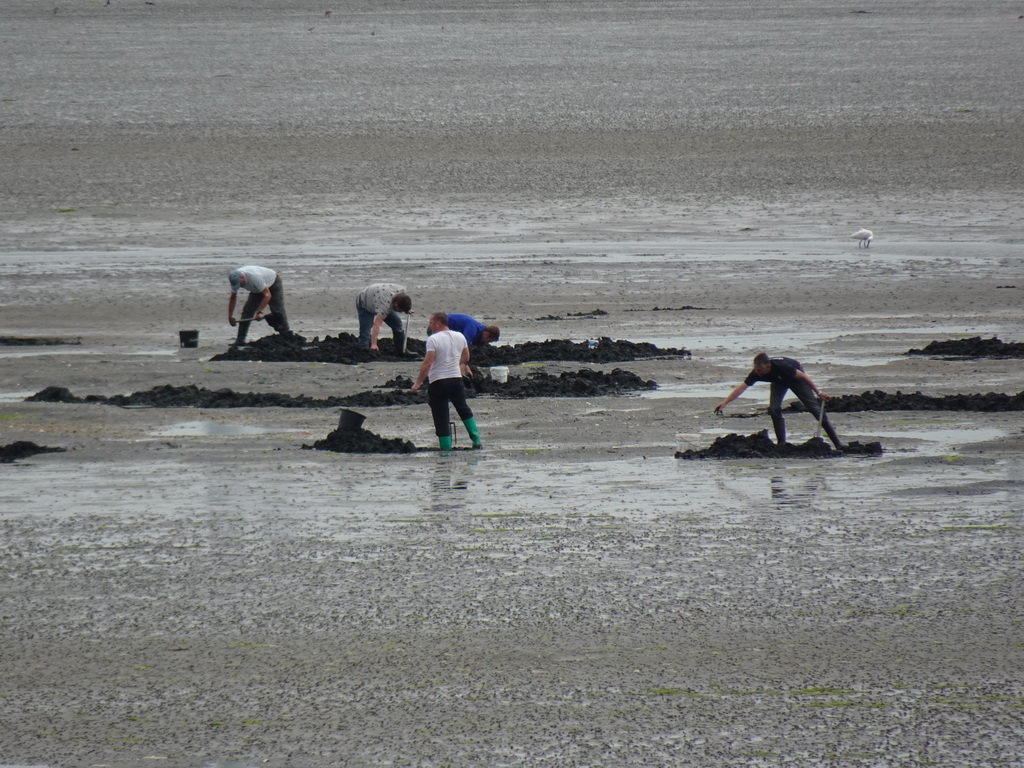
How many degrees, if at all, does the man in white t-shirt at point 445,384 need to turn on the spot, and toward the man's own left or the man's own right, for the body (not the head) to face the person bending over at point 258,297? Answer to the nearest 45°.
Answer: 0° — they already face them

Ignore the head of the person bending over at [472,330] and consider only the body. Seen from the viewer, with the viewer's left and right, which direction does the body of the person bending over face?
facing to the right of the viewer

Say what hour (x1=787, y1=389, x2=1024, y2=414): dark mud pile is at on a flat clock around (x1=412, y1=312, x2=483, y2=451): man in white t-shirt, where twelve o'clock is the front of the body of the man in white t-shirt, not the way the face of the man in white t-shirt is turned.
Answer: The dark mud pile is roughly at 2 o'clock from the man in white t-shirt.

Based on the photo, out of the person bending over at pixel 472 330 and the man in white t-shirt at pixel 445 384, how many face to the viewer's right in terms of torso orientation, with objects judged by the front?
1

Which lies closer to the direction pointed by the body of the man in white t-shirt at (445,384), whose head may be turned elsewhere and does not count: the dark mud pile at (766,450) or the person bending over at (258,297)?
the person bending over

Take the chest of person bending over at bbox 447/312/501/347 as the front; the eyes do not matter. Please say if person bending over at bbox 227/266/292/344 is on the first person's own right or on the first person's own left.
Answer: on the first person's own left

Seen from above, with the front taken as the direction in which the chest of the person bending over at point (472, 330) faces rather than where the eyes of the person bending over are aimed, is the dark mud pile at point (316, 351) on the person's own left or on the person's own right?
on the person's own left

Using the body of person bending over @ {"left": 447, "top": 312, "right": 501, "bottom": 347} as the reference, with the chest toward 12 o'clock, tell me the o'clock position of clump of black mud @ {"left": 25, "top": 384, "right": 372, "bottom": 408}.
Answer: The clump of black mud is roughly at 6 o'clock from the person bending over.

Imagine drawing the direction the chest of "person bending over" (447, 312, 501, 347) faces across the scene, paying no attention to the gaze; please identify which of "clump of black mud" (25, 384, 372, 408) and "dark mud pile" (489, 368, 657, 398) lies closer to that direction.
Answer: the dark mud pile

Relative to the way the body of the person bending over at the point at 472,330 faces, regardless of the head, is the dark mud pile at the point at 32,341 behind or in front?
behind

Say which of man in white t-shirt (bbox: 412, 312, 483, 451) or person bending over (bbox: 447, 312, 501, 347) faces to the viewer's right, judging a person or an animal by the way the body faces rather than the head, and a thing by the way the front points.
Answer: the person bending over

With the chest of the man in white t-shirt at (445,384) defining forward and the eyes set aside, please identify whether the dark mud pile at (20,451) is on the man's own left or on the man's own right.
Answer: on the man's own left

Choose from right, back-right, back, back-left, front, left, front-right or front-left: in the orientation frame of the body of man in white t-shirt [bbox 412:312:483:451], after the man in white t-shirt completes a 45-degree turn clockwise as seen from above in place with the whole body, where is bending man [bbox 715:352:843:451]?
right

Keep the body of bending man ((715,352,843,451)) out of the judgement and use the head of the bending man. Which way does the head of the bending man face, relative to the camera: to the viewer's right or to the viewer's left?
to the viewer's left

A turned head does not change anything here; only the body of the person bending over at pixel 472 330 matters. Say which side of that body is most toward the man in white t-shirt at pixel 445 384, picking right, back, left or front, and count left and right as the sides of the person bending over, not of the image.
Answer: right

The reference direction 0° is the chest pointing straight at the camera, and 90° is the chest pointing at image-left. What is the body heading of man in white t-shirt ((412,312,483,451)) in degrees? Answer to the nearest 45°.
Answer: approximately 135°
